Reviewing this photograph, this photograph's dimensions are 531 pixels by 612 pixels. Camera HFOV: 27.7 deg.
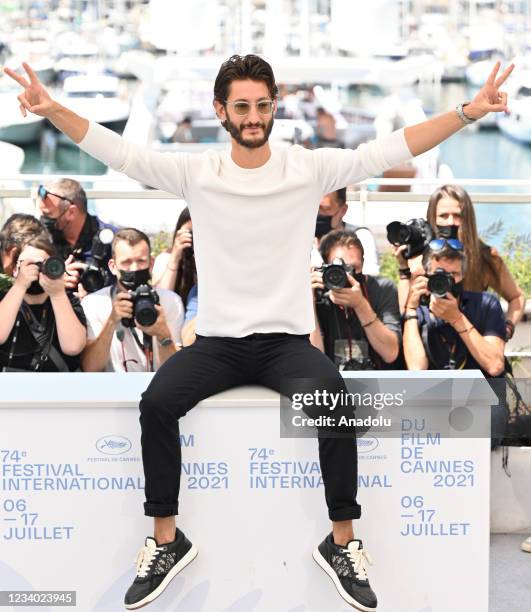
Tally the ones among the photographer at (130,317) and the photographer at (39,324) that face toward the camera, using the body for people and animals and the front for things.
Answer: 2

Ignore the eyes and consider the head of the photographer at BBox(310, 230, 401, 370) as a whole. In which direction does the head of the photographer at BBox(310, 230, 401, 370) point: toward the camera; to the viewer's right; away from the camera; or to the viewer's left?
toward the camera

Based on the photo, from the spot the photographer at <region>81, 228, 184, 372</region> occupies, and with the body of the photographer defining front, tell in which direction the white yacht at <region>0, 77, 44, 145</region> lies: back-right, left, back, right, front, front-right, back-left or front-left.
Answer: back

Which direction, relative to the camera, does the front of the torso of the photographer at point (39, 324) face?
toward the camera

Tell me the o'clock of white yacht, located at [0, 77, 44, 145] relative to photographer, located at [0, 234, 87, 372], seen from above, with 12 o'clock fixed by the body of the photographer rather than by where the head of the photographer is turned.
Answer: The white yacht is roughly at 6 o'clock from the photographer.

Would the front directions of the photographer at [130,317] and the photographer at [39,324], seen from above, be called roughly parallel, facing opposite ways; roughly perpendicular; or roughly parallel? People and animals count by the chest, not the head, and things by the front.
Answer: roughly parallel

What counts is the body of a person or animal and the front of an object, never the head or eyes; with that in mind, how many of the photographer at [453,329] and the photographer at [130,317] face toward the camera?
2

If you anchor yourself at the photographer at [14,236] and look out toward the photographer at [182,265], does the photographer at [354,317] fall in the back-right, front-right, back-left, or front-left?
front-right

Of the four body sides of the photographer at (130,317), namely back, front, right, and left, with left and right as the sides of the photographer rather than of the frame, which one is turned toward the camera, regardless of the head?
front

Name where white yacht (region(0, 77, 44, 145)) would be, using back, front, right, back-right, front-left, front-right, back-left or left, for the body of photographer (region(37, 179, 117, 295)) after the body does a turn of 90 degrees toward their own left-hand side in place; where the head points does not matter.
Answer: back-left

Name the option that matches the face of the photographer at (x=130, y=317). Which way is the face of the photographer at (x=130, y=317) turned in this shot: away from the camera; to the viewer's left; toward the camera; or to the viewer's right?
toward the camera

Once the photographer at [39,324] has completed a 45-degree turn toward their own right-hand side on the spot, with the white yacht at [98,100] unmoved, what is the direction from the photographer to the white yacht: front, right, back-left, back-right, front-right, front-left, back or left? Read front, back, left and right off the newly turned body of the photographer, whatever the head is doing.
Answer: back-right

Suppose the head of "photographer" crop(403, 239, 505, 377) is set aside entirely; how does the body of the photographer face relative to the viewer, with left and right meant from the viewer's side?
facing the viewer
